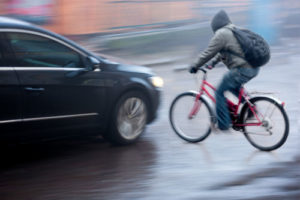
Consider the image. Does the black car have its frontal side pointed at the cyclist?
yes

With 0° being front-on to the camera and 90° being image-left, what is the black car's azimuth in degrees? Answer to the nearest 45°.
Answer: approximately 270°

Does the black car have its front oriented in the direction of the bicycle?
yes
